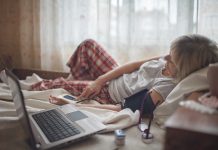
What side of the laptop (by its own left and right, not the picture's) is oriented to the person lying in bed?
front

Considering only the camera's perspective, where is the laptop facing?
facing away from the viewer and to the right of the viewer
